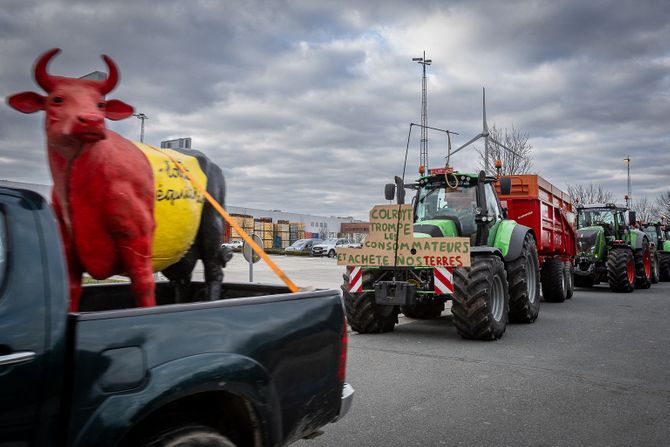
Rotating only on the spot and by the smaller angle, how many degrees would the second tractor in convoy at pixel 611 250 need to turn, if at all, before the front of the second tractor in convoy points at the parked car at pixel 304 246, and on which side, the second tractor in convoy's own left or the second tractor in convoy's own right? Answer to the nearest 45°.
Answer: approximately 90° to the second tractor in convoy's own right

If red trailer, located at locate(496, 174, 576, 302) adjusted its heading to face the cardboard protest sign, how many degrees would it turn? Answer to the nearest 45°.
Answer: approximately 45° to its left

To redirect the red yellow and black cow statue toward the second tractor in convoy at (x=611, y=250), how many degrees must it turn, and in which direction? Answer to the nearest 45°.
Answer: approximately 180°

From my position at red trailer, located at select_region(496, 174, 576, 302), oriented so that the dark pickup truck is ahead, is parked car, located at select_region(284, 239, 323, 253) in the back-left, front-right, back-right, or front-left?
back-right

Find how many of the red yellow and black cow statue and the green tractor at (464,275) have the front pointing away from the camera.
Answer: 0

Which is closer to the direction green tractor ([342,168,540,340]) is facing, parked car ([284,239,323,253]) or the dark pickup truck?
the dark pickup truck

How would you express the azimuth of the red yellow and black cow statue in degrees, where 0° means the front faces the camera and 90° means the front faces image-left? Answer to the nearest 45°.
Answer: approximately 45°

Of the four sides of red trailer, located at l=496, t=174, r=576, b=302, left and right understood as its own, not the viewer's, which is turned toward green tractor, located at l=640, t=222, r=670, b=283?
back

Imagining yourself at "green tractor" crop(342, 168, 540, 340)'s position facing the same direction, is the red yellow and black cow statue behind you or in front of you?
in front

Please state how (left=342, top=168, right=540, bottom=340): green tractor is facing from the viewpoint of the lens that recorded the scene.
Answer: facing the viewer and to the left of the viewer

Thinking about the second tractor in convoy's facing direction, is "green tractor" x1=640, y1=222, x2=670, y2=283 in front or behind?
behind

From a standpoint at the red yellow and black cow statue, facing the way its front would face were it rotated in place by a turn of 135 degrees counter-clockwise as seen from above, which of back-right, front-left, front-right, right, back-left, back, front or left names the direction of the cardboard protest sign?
front-left

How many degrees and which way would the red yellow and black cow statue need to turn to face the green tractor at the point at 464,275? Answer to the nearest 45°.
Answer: approximately 180°
